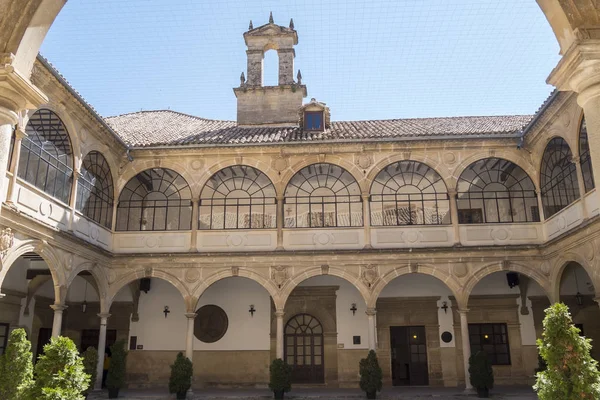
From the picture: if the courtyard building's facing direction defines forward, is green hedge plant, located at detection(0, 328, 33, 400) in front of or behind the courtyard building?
in front

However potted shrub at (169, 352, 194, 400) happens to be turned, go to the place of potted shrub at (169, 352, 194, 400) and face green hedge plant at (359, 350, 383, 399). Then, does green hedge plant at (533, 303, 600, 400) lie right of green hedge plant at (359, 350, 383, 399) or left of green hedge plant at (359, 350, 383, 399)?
right

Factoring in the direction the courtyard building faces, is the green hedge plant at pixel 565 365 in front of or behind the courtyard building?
in front

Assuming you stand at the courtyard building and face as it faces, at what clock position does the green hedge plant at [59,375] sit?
The green hedge plant is roughly at 1 o'clock from the courtyard building.

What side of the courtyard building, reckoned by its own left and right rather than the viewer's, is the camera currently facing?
front
